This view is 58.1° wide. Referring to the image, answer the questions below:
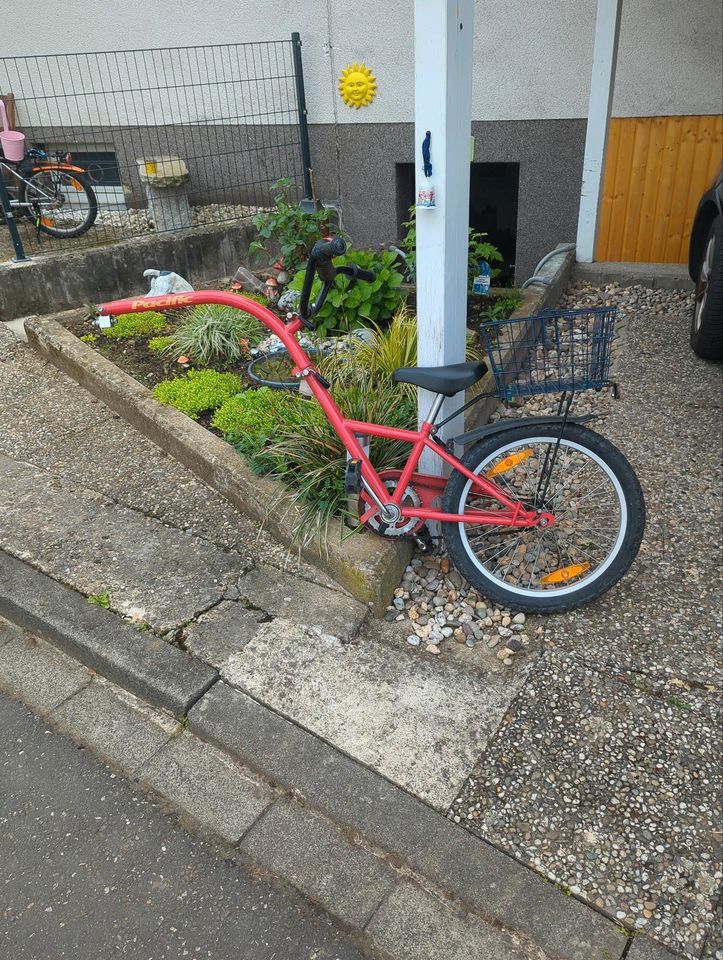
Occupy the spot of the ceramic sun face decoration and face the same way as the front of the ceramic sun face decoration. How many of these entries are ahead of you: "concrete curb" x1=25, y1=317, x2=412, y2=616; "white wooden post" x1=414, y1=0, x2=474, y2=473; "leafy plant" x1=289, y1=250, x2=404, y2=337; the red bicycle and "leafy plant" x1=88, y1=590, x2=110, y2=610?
5

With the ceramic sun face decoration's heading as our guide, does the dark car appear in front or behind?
in front

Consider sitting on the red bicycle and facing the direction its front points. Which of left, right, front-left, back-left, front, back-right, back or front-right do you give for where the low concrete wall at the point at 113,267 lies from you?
front-right

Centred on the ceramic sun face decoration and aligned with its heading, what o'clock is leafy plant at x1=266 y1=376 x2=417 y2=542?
The leafy plant is roughly at 12 o'clock from the ceramic sun face decoration.

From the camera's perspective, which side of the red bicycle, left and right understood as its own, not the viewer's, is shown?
left

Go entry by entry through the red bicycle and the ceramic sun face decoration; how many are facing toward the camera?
1

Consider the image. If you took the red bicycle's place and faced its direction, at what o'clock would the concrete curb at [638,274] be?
The concrete curb is roughly at 4 o'clock from the red bicycle.

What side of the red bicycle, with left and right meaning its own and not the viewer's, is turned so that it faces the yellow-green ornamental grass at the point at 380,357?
right

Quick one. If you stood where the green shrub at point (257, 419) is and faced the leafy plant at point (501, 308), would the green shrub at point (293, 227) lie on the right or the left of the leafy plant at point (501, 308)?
left

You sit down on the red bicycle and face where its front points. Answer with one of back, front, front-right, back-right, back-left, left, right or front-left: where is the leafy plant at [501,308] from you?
right

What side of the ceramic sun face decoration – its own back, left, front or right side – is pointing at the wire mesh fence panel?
right

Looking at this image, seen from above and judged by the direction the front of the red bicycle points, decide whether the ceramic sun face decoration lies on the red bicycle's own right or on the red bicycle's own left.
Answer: on the red bicycle's own right
